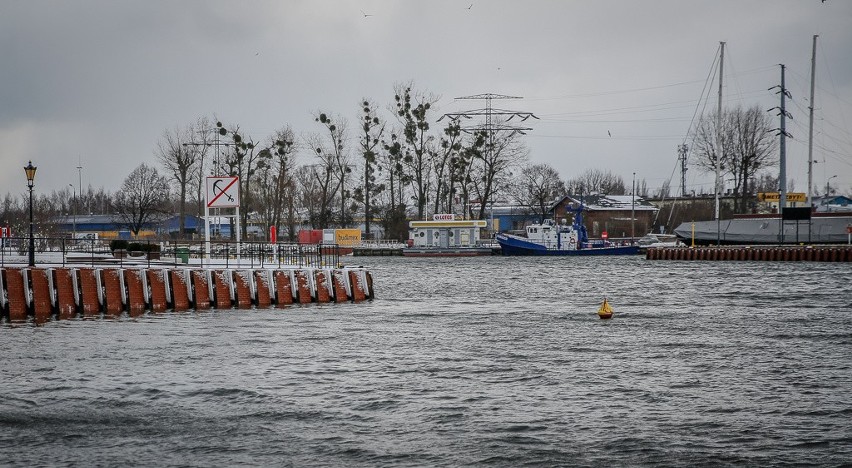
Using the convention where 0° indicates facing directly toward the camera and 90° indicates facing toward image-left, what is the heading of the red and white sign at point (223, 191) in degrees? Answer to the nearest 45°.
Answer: approximately 0°
